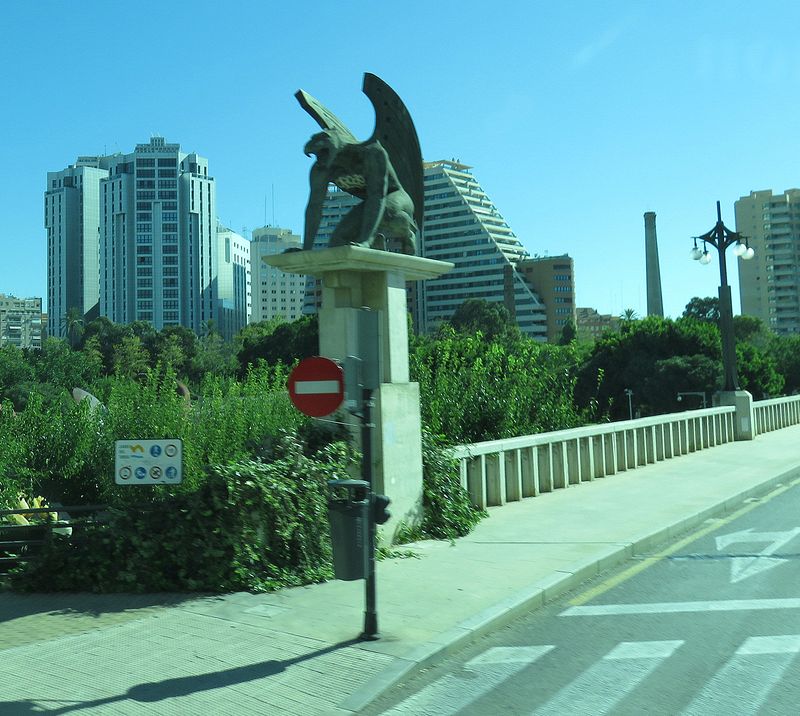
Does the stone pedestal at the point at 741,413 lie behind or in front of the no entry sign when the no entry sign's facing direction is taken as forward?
behind

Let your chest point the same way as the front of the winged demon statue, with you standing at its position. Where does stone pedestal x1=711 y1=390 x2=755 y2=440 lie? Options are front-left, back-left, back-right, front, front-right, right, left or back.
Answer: back

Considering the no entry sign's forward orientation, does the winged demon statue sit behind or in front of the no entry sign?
behind

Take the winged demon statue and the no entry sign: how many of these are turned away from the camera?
0

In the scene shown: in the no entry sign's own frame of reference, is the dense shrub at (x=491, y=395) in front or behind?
behind

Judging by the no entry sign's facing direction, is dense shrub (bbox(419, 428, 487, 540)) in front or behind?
behind

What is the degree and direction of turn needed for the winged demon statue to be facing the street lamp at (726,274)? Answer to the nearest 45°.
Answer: approximately 180°

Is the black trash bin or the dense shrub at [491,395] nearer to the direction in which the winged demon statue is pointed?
the black trash bin

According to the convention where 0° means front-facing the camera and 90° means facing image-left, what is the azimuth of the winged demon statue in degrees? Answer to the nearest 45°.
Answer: approximately 45°

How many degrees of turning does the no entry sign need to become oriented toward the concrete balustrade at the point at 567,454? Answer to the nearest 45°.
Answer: approximately 135° to its left

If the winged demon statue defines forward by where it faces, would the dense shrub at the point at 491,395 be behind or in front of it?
behind

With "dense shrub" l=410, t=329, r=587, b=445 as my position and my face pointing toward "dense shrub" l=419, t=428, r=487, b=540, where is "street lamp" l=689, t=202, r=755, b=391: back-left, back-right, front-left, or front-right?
back-left

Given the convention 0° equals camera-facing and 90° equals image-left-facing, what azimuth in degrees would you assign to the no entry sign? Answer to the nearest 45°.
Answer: approximately 0°
